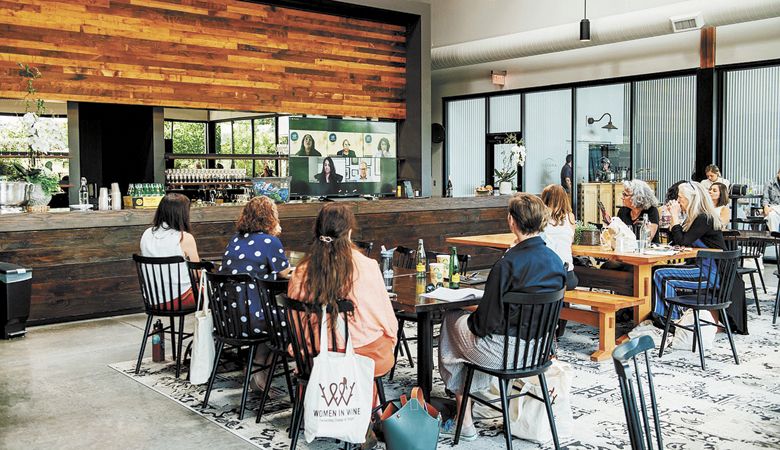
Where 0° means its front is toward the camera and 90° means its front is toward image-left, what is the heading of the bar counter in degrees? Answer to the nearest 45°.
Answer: approximately 315°

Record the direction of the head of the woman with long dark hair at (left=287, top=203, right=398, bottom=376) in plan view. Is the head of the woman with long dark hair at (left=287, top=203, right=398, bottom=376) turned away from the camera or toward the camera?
away from the camera

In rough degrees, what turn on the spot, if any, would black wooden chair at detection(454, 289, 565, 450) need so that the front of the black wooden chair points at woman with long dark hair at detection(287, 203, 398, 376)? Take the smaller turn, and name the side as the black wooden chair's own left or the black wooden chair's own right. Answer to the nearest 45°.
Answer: approximately 45° to the black wooden chair's own left

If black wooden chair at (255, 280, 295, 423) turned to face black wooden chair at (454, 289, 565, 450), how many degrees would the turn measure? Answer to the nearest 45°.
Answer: approximately 90° to its right

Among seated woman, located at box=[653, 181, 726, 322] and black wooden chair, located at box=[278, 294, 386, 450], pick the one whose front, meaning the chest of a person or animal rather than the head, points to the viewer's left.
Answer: the seated woman

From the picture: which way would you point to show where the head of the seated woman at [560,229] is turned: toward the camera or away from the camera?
away from the camera

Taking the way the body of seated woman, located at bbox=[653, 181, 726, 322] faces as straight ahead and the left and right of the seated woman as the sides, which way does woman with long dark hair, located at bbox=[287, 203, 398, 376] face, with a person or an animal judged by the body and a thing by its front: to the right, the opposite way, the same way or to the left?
to the right

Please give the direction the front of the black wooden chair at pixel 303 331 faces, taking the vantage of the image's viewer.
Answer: facing away from the viewer and to the right of the viewer
